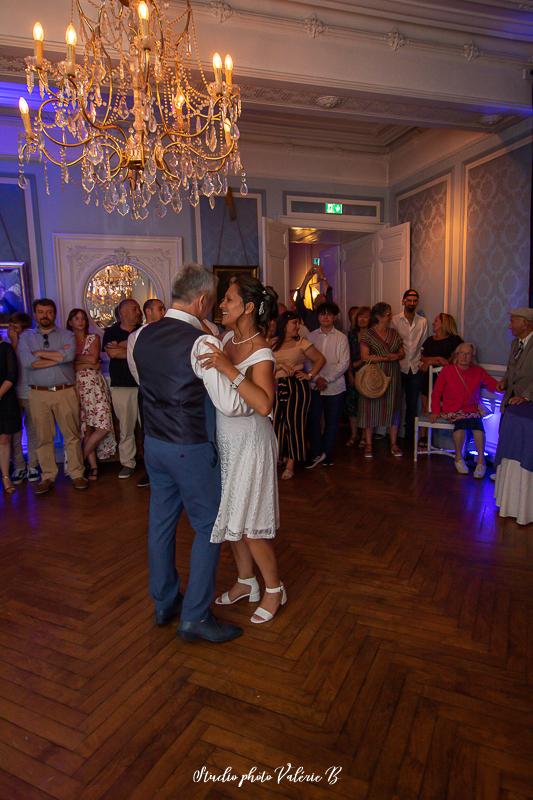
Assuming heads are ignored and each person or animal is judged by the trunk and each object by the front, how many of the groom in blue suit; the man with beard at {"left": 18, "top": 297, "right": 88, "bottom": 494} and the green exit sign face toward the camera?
2

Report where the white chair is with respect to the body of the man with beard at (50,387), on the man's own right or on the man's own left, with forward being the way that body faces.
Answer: on the man's own left

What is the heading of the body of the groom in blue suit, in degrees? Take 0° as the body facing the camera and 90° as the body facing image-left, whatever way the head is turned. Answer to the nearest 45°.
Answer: approximately 225°

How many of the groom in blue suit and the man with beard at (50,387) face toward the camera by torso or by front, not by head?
1

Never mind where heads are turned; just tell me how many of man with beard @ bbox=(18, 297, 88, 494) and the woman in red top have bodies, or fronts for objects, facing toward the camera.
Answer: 2

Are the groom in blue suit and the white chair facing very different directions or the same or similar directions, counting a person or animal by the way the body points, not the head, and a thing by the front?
very different directions
